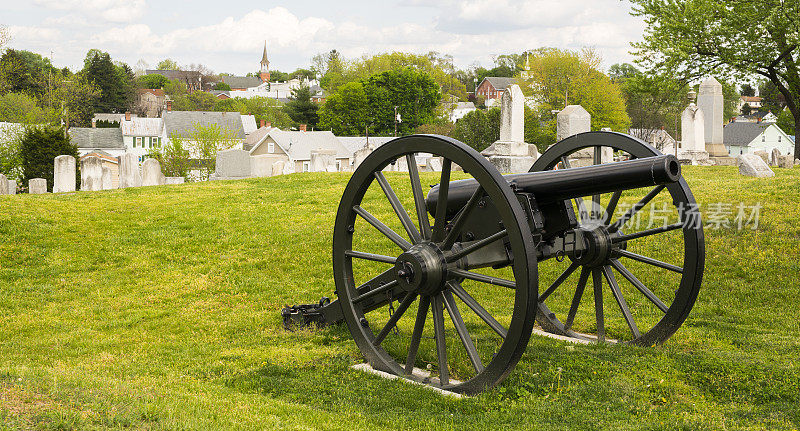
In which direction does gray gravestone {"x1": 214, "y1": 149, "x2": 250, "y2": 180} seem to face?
toward the camera

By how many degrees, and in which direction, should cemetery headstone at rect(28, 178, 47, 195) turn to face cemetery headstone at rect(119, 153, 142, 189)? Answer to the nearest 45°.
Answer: approximately 90° to its left

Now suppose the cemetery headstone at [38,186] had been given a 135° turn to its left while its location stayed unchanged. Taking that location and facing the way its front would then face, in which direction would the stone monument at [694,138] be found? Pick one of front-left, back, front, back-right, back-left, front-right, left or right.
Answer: front-right

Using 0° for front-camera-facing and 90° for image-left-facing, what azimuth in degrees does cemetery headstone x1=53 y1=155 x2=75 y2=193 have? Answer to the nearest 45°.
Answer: approximately 0°

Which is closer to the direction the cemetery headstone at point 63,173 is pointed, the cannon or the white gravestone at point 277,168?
the cannon

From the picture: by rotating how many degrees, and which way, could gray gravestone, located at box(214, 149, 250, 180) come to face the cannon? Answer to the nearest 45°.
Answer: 0° — it already faces it

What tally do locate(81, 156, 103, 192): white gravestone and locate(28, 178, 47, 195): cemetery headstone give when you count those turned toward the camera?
2

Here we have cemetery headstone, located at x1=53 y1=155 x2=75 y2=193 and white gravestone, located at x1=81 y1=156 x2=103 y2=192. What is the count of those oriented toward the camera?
2

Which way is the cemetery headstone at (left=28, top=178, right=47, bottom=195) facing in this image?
toward the camera

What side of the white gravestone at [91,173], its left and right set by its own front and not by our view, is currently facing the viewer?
front

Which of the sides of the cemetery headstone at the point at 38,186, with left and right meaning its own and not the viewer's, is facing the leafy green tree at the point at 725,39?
left

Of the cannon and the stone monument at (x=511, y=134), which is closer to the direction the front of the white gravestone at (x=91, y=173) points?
the cannon
